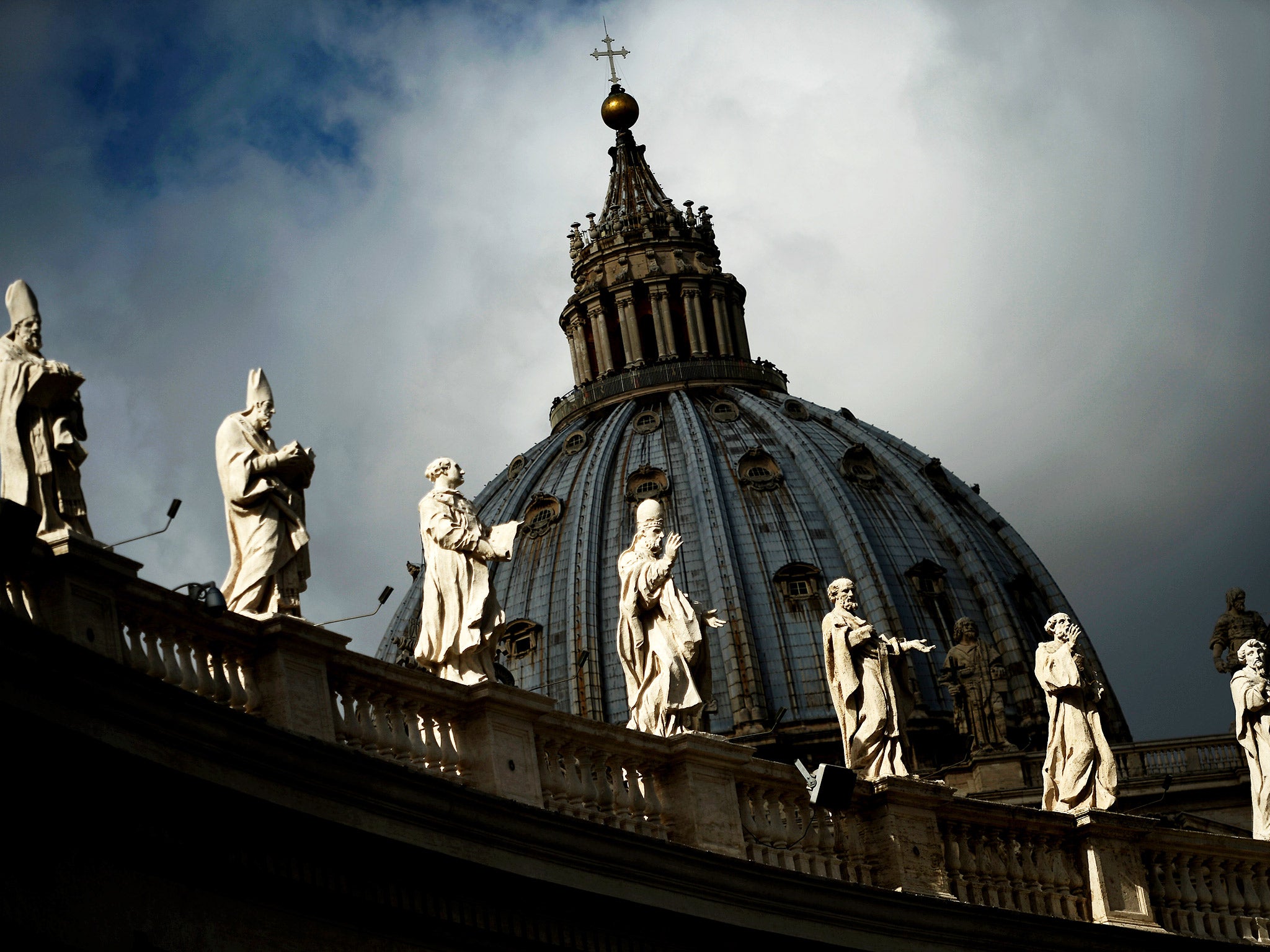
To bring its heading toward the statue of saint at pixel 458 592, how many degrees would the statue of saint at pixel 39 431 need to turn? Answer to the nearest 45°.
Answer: approximately 90° to its left

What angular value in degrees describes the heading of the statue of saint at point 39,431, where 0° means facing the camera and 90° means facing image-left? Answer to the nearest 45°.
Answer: approximately 315°

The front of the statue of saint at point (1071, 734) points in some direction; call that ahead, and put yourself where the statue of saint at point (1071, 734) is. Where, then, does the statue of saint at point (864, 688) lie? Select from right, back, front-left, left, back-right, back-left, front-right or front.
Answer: right

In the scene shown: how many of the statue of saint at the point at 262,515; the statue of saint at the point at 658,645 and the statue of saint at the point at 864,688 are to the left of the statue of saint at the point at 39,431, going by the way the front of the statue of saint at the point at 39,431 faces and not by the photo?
3

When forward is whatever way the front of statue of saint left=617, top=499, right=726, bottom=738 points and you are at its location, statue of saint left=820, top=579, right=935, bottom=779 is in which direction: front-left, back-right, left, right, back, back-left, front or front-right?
left

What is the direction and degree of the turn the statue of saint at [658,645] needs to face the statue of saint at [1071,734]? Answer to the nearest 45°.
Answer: approximately 90° to its left

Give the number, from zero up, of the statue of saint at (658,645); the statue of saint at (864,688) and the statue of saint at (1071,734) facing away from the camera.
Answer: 0

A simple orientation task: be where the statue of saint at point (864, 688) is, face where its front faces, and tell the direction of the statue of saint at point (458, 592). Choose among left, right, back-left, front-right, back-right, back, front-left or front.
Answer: right

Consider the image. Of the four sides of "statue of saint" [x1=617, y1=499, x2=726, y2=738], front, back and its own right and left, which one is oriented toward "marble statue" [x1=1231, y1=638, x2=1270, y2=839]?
left

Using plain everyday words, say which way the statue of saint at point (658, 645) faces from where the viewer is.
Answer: facing the viewer and to the right of the viewer

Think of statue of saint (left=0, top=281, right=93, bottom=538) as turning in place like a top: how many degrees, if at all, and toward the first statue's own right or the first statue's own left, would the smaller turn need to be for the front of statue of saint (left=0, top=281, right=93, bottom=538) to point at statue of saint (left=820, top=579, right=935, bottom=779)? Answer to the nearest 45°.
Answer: approximately 90° to the first statue's own left

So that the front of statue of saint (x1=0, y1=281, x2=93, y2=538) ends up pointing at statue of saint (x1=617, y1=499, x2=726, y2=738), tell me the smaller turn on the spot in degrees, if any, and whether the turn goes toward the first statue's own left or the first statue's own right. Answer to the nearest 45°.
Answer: approximately 90° to the first statue's own left
